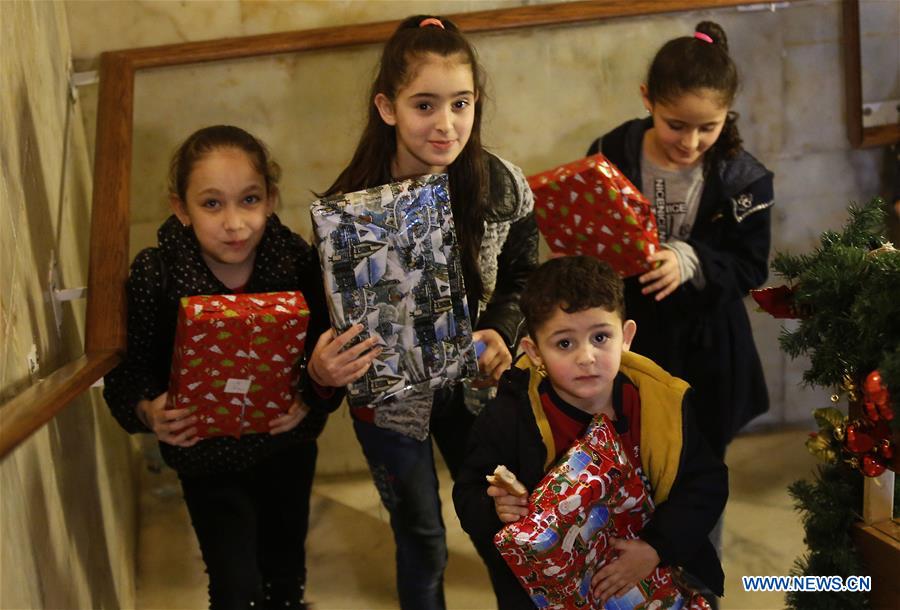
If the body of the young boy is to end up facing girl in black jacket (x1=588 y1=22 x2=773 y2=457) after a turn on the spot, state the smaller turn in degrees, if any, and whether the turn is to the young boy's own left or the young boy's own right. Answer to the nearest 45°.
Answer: approximately 135° to the young boy's own left

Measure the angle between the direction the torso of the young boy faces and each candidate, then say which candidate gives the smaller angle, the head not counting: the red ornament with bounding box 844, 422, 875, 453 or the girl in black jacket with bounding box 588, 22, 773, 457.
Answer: the red ornament

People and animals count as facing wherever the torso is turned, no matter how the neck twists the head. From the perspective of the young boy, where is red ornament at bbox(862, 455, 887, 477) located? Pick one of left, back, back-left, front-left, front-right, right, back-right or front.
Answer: left

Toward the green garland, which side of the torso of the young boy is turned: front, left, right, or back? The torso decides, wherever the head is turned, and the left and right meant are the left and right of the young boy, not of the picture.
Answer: left

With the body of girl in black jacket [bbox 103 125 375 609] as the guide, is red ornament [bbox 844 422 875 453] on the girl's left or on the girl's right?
on the girl's left

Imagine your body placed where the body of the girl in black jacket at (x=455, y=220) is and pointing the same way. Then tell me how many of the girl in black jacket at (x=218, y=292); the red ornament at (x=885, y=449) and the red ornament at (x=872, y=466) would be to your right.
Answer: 1

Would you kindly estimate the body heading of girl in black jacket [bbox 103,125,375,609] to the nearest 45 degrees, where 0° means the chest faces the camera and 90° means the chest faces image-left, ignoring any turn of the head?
approximately 0°
